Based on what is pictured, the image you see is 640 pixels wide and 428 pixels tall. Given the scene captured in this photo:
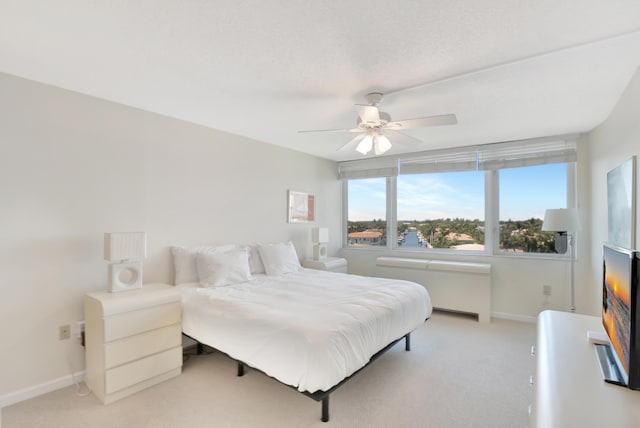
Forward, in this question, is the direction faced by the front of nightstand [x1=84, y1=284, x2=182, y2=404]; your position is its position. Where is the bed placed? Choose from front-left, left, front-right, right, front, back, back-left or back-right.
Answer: front

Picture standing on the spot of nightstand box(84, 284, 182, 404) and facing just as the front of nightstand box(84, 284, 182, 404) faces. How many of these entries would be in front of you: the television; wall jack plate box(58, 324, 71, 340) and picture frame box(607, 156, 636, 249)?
2

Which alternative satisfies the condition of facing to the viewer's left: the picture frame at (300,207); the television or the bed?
the television

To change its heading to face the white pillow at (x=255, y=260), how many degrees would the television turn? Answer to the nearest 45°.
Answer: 0° — it already faces it

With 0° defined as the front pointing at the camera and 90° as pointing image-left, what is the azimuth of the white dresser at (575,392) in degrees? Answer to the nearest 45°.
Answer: approximately 90°

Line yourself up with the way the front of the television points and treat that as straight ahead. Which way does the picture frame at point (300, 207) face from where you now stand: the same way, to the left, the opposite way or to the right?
the opposite way

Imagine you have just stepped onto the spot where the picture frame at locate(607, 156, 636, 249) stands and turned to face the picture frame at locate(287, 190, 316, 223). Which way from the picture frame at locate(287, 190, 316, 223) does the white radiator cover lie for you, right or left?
right

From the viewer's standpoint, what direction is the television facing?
to the viewer's left
